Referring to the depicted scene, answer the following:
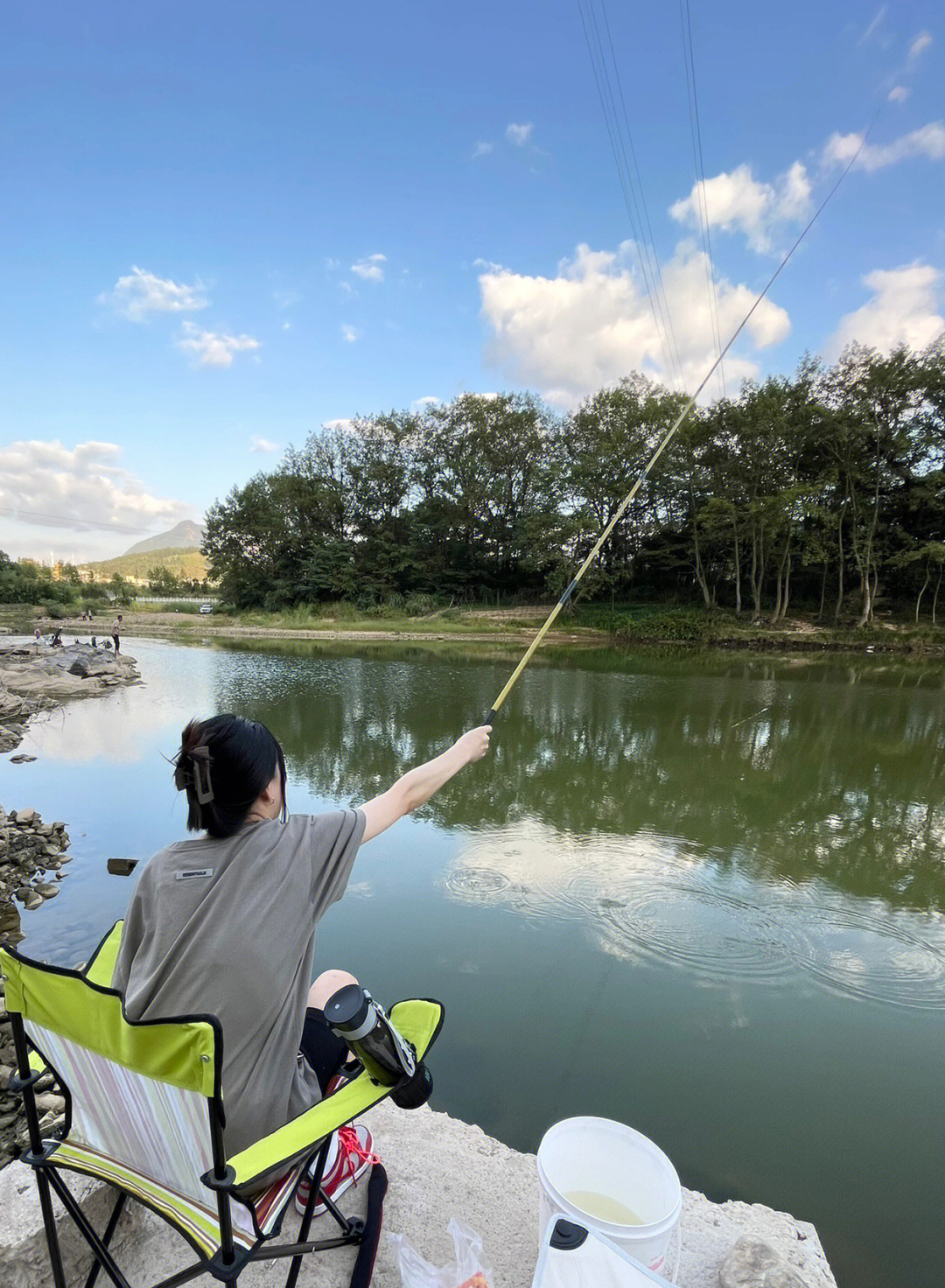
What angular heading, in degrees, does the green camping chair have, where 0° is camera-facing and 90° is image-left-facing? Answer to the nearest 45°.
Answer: approximately 225°

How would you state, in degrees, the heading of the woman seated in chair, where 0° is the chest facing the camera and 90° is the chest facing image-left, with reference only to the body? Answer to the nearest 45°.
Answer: approximately 225°
